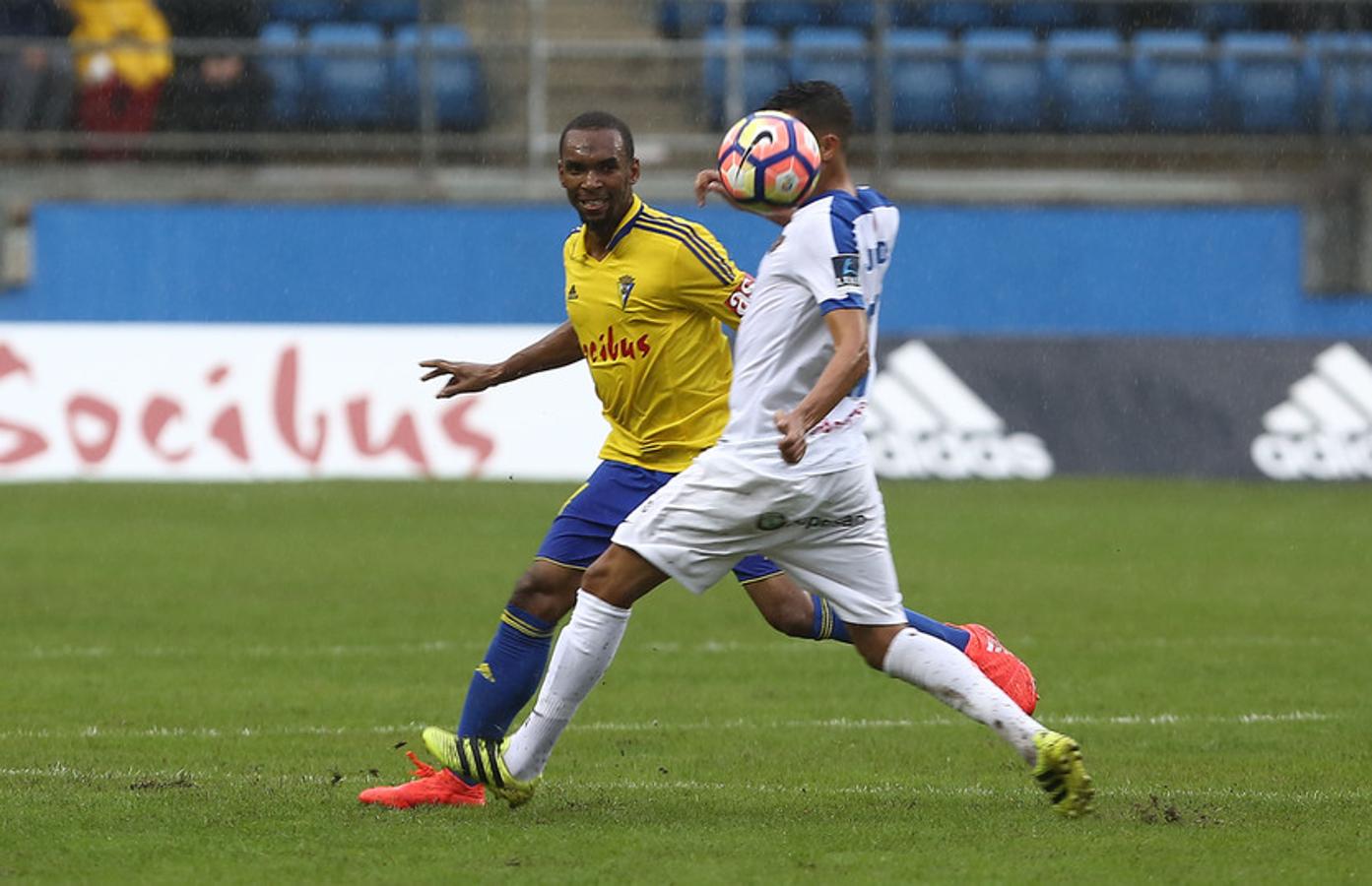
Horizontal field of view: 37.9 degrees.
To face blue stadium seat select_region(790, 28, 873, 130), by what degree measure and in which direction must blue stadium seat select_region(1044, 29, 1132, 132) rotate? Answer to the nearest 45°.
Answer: approximately 45° to its right

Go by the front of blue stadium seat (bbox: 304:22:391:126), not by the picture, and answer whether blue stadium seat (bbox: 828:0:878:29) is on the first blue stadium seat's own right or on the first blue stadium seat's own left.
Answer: on the first blue stadium seat's own left

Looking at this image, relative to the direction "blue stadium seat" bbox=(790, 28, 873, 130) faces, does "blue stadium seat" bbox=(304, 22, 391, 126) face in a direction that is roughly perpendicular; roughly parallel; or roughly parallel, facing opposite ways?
roughly parallel

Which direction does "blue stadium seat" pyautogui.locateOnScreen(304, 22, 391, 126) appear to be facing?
toward the camera

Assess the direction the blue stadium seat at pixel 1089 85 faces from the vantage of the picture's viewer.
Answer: facing the viewer

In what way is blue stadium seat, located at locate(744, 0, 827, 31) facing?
toward the camera

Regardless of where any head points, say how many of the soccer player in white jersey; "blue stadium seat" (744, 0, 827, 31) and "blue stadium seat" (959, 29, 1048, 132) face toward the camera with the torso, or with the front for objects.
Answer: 2

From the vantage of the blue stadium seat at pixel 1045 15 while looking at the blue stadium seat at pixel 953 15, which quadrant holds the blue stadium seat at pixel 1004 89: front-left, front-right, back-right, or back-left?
front-left

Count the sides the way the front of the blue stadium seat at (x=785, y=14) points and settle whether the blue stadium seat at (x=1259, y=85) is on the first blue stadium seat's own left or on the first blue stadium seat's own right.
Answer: on the first blue stadium seat's own left
